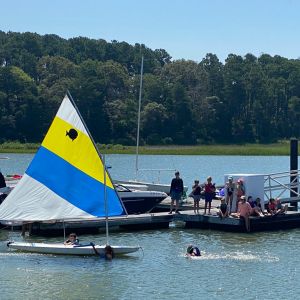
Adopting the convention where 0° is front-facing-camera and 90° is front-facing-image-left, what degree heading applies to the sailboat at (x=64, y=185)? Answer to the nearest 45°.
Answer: approximately 270°

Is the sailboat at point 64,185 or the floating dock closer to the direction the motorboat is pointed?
the floating dock

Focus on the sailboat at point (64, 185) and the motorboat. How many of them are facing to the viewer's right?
2

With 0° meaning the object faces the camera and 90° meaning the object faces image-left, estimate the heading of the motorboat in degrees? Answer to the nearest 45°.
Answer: approximately 270°
